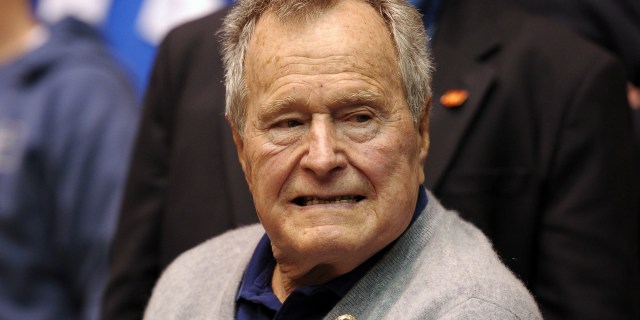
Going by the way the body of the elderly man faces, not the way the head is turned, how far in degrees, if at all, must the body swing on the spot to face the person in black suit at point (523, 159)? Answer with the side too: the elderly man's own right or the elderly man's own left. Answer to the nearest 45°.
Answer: approximately 180°

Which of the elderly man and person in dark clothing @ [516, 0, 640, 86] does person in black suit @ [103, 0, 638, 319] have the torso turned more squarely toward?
the elderly man

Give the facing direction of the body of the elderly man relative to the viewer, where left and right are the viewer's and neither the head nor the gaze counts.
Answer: facing the viewer and to the left of the viewer

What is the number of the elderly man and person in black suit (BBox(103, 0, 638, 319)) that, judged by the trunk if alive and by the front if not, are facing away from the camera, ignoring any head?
0

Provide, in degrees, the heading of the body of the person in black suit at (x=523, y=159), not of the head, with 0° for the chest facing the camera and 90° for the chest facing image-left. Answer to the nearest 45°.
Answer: approximately 0°

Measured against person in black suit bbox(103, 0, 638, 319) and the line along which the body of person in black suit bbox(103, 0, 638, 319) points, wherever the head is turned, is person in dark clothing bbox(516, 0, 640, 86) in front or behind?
behind

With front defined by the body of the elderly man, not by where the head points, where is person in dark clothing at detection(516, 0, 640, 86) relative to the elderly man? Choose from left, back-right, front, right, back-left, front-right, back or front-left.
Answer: back
